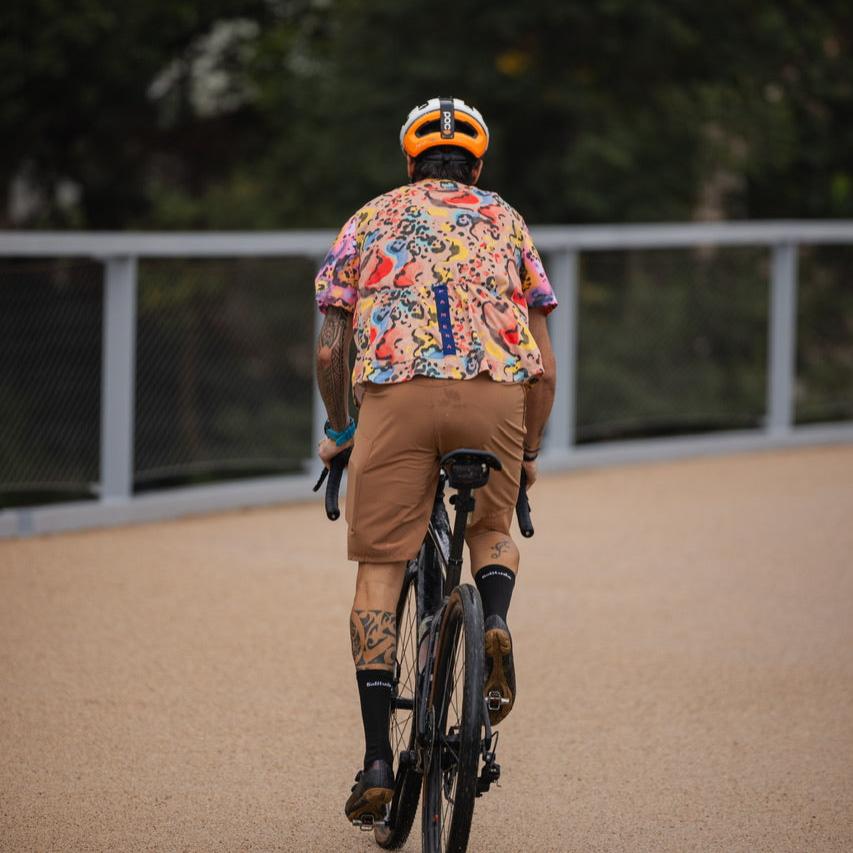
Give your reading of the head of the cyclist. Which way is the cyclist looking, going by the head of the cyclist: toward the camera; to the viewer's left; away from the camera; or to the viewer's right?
away from the camera

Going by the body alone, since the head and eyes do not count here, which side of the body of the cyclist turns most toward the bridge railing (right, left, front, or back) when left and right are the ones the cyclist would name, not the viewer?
front

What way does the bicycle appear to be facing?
away from the camera

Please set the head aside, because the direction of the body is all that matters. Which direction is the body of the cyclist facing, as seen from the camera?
away from the camera

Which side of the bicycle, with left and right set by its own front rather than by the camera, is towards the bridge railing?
front
